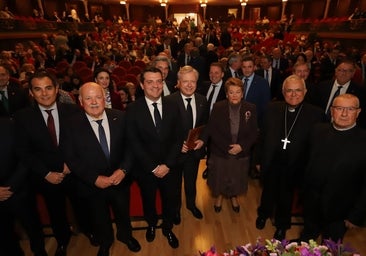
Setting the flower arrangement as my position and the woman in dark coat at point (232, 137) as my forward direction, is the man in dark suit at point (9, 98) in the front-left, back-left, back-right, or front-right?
front-left

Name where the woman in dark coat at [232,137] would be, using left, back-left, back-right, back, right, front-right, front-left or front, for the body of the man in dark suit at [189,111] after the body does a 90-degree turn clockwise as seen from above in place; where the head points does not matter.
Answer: back

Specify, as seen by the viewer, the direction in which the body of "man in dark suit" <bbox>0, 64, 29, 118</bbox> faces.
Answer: toward the camera

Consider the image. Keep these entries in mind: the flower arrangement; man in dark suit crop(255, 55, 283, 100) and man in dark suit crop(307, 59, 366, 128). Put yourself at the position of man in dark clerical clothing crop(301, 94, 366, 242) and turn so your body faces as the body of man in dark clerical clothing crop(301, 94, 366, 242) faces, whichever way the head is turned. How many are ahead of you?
1

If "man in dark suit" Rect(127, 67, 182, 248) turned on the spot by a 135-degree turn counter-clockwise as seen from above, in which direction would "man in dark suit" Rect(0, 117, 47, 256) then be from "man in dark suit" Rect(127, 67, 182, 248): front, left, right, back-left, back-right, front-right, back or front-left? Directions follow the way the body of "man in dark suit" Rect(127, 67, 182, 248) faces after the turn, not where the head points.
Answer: back-left

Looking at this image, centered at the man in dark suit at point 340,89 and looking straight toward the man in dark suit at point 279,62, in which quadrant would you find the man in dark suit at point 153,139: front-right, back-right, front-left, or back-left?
back-left

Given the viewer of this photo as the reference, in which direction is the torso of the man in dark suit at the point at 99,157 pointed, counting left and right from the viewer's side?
facing the viewer

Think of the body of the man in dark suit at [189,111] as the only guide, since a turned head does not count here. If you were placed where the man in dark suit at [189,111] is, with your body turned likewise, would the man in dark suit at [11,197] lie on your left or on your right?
on your right

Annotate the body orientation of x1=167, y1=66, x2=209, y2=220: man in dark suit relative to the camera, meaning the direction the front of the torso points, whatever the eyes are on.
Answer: toward the camera

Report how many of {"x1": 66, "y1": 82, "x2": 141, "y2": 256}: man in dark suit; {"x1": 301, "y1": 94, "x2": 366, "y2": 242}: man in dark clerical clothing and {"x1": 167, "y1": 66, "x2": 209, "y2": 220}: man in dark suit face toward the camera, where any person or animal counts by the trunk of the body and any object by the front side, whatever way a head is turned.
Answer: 3
